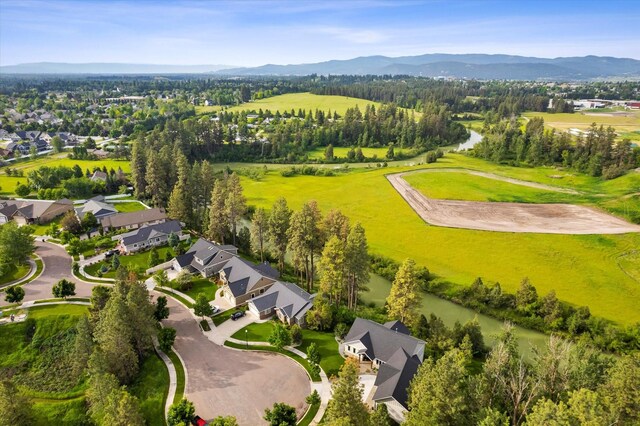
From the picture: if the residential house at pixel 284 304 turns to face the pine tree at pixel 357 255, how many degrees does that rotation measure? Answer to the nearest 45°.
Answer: approximately 135° to its left

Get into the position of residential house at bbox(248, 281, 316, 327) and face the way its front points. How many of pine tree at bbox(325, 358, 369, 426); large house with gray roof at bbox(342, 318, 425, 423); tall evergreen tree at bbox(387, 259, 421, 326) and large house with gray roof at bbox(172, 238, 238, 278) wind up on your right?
1

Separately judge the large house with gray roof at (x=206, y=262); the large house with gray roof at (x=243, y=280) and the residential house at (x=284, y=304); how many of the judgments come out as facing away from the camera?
0

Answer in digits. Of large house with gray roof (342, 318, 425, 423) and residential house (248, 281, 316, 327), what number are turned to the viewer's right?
0

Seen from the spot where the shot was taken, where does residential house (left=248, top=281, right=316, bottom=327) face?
facing the viewer and to the left of the viewer

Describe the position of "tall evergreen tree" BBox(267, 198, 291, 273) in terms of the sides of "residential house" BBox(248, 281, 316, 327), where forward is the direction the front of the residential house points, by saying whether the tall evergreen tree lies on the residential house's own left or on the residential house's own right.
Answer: on the residential house's own right

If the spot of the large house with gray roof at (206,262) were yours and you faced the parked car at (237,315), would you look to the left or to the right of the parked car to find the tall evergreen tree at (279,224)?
left

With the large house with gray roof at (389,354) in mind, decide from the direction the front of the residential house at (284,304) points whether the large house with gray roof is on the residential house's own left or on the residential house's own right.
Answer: on the residential house's own left

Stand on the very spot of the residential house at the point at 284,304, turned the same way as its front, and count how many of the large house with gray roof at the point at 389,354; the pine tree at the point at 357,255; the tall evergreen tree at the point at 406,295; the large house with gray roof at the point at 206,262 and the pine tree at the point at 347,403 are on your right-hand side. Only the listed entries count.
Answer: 1

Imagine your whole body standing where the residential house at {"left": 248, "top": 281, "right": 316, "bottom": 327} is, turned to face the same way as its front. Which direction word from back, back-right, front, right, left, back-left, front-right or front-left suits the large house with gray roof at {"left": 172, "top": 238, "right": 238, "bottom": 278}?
right

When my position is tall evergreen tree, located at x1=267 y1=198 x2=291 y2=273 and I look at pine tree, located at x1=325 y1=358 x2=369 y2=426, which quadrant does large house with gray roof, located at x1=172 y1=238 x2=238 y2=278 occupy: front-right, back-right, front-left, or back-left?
back-right

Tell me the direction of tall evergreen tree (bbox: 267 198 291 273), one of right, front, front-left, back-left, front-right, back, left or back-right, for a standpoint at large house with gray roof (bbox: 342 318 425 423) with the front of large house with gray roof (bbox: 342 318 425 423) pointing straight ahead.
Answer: right
